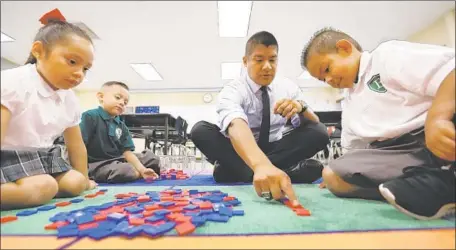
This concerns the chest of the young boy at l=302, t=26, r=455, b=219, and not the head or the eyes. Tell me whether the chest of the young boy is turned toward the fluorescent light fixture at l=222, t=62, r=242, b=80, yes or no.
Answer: no

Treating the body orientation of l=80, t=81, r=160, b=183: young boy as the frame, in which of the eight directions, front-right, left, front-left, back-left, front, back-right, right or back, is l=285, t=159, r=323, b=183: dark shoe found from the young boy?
front

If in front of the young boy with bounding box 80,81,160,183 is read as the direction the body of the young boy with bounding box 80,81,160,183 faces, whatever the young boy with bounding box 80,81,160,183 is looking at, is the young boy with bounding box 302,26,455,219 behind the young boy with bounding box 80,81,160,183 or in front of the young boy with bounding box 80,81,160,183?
in front

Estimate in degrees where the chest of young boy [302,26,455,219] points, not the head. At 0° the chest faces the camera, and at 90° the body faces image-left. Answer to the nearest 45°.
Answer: approximately 45°

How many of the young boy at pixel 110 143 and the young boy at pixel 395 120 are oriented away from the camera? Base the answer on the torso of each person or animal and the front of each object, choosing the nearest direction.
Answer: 0

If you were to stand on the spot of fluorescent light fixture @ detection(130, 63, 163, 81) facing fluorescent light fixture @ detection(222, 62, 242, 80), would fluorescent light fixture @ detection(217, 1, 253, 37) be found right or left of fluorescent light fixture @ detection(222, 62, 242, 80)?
right

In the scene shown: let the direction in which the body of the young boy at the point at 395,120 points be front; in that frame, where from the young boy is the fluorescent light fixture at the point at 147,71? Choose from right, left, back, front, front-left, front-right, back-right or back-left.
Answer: right

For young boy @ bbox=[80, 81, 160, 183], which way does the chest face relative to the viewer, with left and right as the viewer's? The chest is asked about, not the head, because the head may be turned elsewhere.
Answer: facing the viewer and to the right of the viewer

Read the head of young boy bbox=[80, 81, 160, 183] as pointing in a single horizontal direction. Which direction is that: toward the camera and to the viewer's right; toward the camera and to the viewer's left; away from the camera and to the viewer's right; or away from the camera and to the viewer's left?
toward the camera and to the viewer's right
